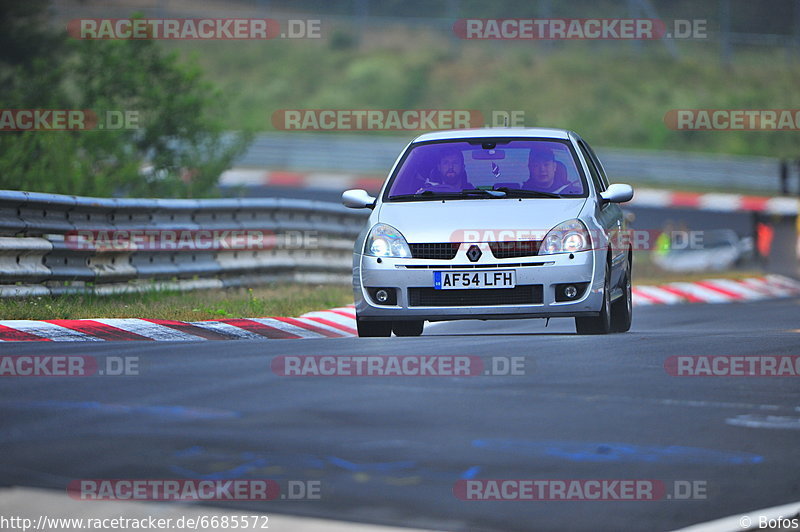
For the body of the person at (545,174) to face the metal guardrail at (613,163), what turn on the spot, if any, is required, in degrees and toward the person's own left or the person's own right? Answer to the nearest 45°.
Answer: approximately 180°

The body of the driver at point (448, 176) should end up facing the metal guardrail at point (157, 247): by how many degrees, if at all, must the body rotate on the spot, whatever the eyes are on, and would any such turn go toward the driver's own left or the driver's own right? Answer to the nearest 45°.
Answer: approximately 135° to the driver's own right

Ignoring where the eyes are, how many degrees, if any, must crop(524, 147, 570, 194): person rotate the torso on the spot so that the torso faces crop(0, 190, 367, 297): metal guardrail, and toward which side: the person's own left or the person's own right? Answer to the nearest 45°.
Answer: approximately 135° to the person's own right

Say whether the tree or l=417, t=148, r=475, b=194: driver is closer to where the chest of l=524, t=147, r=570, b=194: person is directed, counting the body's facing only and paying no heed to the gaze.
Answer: the driver

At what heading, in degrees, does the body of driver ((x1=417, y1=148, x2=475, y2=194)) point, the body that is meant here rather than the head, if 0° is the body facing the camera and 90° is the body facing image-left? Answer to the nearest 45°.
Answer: approximately 0°

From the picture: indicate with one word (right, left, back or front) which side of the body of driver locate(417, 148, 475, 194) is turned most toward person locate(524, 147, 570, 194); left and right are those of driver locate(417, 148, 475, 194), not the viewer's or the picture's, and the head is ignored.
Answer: left

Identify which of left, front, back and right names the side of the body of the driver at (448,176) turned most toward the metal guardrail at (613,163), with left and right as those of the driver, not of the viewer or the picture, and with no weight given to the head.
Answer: back

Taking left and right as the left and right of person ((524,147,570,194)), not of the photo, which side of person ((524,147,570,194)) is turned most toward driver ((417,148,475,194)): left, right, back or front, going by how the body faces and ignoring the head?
right

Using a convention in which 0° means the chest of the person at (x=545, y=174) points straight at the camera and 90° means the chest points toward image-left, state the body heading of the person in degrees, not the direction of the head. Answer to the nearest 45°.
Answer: approximately 0°
